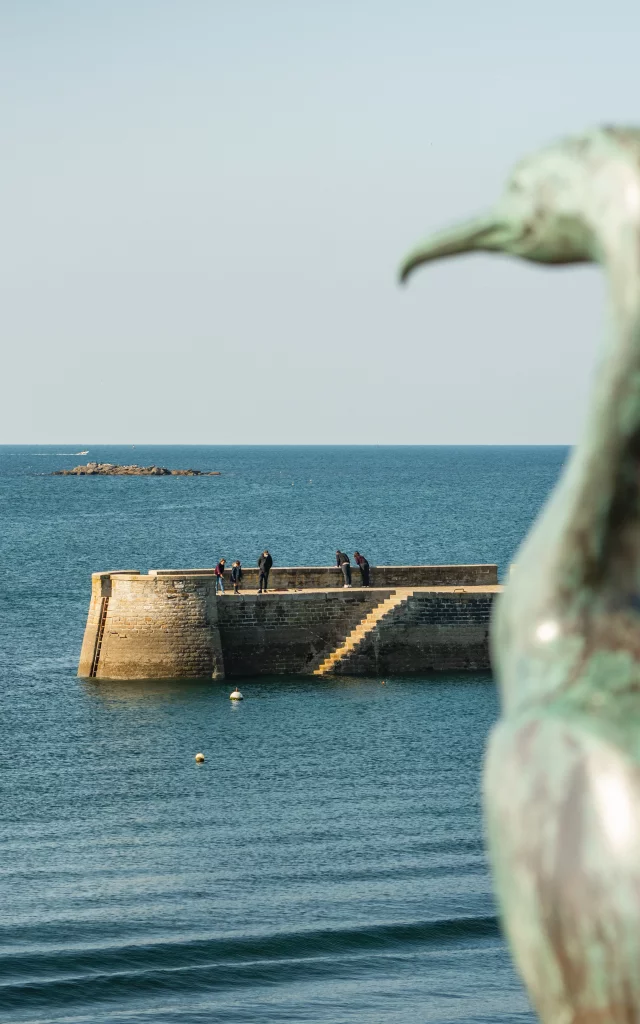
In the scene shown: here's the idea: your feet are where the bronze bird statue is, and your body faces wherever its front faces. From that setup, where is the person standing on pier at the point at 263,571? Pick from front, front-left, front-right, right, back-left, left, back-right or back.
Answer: right

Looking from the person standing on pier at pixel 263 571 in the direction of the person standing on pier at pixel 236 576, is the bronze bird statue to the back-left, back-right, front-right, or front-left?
back-left

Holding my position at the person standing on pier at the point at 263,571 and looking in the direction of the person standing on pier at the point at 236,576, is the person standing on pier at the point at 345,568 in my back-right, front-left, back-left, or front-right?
back-right

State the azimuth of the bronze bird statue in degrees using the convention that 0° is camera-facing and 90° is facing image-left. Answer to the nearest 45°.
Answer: approximately 90°

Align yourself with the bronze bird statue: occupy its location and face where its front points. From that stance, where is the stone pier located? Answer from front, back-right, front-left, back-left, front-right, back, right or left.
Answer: right

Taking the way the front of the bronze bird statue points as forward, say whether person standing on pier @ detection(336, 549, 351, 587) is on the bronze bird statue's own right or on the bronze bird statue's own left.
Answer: on the bronze bird statue's own right

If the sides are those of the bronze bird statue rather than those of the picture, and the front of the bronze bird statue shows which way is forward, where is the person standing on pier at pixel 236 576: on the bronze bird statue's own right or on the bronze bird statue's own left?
on the bronze bird statue's own right
